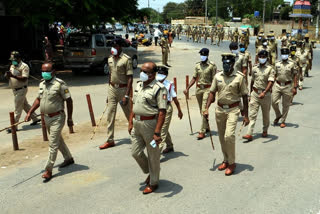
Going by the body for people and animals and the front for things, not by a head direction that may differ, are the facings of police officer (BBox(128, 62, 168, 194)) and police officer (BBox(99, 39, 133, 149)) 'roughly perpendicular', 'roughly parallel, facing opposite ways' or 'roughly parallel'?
roughly parallel

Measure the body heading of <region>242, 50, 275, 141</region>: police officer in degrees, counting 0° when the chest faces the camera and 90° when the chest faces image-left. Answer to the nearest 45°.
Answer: approximately 45°

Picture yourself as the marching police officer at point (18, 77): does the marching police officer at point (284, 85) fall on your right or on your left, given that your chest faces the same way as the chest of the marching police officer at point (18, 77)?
on your left

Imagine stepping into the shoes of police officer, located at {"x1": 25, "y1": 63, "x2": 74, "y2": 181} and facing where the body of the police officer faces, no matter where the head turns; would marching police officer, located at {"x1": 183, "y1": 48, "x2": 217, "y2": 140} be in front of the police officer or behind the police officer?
behind

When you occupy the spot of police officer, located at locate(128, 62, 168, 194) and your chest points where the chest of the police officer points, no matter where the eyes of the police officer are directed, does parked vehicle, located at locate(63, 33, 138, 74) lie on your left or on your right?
on your right

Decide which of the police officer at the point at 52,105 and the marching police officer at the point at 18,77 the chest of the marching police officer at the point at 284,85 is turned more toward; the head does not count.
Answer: the police officer

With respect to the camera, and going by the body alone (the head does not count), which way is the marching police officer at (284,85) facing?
toward the camera

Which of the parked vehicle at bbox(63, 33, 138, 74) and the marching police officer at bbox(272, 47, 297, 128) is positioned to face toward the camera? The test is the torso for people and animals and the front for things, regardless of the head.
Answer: the marching police officer

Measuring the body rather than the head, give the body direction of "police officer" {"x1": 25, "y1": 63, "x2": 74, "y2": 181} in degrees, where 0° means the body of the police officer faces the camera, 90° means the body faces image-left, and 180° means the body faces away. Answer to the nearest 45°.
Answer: approximately 45°

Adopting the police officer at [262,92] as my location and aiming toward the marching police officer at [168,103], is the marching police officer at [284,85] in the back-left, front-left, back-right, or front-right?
back-right

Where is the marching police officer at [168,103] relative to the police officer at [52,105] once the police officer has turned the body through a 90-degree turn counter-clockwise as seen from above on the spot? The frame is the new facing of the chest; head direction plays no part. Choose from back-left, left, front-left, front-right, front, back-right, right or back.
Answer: front-left

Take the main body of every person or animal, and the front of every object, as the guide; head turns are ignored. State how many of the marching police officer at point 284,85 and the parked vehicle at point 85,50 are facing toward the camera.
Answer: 1

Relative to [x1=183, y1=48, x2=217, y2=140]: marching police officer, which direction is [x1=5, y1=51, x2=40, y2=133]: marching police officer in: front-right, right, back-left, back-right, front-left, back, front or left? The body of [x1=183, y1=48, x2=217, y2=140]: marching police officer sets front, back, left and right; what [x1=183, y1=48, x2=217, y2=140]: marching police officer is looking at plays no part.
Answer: front-right

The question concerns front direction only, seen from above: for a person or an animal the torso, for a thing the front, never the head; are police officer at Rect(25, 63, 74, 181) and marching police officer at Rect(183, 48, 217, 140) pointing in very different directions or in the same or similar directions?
same or similar directions

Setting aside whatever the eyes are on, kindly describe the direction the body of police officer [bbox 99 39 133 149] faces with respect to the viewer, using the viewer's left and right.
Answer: facing the viewer and to the left of the viewer

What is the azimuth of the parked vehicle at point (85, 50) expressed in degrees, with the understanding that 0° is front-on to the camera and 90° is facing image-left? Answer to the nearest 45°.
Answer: approximately 225°
